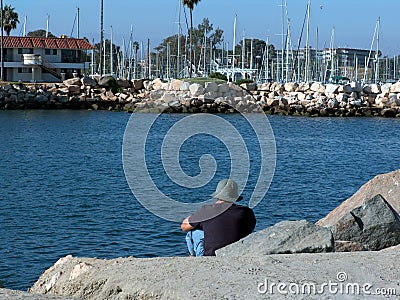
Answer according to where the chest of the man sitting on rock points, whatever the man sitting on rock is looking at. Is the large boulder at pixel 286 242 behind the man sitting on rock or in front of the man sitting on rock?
behind

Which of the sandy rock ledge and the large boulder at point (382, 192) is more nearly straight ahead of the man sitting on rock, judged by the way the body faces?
the large boulder

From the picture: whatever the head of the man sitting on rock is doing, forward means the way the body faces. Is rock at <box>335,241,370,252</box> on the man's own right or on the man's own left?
on the man's own right

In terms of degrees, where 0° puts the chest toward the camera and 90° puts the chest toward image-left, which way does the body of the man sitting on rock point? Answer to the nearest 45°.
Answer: approximately 135°

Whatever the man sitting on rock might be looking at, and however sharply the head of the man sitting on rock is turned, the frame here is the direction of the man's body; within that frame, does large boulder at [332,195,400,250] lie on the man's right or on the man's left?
on the man's right

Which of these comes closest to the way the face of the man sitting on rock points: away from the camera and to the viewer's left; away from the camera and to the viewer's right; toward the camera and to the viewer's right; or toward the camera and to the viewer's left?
away from the camera and to the viewer's left
